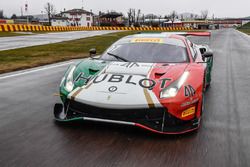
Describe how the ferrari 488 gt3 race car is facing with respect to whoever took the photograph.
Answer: facing the viewer and to the left of the viewer
